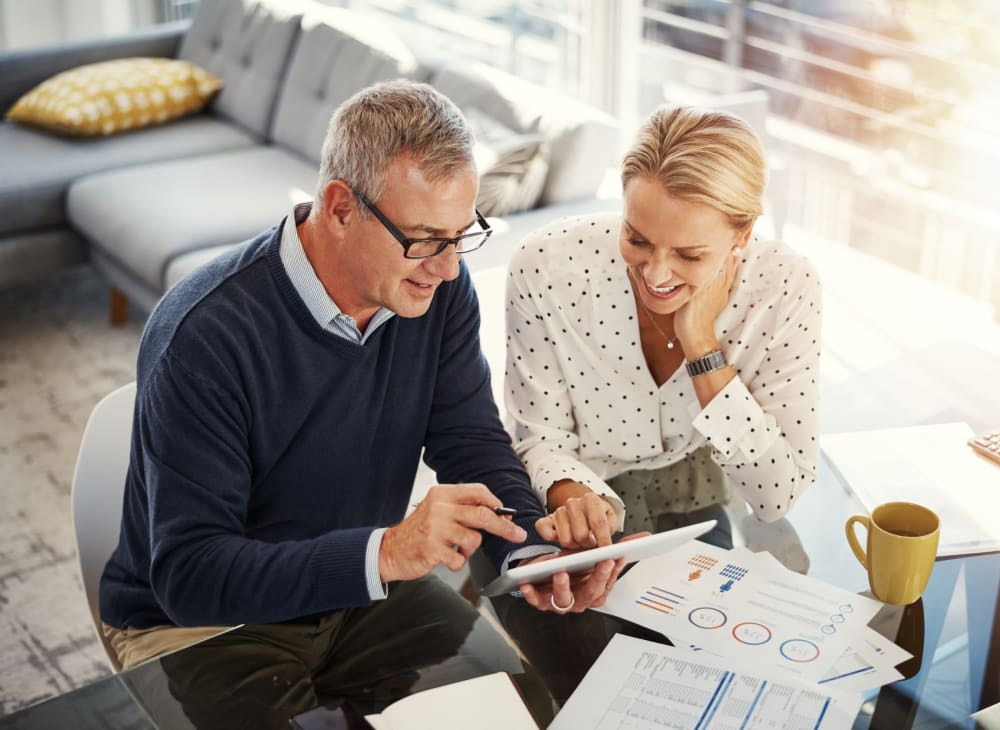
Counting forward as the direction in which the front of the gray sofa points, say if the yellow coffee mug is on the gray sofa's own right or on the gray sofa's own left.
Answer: on the gray sofa's own left

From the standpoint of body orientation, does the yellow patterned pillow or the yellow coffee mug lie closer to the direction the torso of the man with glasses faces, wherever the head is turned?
the yellow coffee mug

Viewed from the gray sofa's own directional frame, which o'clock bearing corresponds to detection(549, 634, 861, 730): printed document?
The printed document is roughly at 10 o'clock from the gray sofa.

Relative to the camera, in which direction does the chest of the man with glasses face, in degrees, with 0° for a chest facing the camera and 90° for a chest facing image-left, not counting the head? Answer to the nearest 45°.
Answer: approximately 315°

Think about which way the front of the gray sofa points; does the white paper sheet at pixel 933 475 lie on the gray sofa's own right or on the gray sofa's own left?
on the gray sofa's own left

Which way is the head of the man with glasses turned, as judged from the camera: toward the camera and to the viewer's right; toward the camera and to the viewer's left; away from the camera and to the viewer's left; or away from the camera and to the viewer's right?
toward the camera and to the viewer's right

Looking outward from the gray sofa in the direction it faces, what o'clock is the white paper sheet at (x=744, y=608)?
The white paper sheet is roughly at 10 o'clock from the gray sofa.

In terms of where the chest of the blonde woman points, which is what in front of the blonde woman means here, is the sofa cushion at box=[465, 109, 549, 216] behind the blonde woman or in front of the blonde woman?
behind
